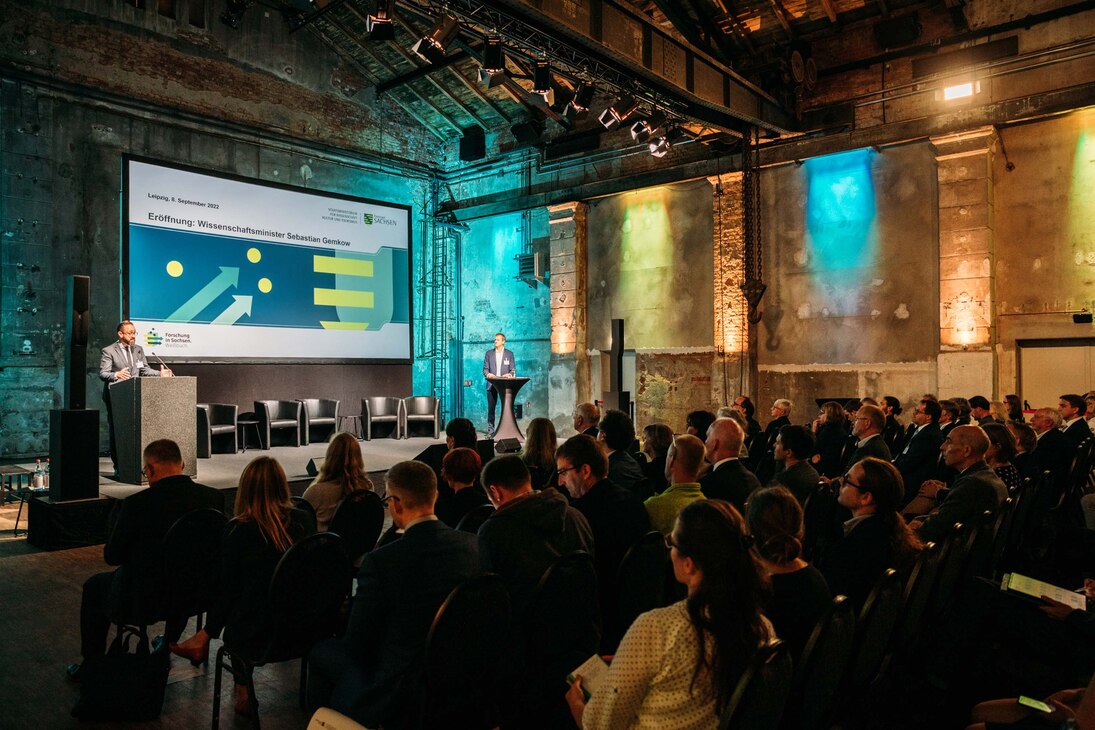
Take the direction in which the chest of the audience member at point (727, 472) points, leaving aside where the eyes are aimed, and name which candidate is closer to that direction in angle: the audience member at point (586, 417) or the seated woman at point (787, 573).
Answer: the audience member

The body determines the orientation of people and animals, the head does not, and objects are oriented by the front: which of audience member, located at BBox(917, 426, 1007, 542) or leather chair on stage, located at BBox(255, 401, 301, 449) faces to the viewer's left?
the audience member

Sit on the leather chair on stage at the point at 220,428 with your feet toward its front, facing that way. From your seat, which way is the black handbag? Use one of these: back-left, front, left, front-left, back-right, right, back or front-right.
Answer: front-right

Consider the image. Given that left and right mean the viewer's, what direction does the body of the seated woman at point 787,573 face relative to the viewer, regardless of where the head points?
facing away from the viewer and to the left of the viewer

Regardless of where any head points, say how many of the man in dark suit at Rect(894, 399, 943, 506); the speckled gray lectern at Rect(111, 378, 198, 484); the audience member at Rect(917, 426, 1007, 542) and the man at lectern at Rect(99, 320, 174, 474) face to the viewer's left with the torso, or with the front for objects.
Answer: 2

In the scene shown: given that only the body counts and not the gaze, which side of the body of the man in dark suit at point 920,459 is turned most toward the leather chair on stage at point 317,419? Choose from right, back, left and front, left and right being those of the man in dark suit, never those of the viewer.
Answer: front

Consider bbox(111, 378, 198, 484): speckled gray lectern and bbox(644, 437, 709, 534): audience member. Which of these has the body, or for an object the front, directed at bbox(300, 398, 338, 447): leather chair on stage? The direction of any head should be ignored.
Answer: the audience member

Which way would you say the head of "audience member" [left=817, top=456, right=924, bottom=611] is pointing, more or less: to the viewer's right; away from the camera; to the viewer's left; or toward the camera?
to the viewer's left

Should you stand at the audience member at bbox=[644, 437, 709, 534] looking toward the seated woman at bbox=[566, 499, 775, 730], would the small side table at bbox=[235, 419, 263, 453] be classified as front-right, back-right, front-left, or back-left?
back-right

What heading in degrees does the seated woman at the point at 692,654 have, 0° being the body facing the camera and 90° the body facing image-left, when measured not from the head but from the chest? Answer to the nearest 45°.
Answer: approximately 135°

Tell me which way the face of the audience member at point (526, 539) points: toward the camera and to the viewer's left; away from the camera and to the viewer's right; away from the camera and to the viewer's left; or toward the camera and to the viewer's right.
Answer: away from the camera and to the viewer's left

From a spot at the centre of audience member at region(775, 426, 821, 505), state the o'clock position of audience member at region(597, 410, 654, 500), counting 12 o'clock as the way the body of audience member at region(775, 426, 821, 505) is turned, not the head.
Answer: audience member at region(597, 410, 654, 500) is roughly at 10 o'clock from audience member at region(775, 426, 821, 505).

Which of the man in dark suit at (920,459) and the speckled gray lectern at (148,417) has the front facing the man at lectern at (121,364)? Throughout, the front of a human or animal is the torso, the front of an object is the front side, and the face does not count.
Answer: the man in dark suit

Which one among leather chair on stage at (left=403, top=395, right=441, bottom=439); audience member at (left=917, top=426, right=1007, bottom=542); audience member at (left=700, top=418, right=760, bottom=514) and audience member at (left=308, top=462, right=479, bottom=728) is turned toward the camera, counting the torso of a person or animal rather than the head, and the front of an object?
the leather chair on stage

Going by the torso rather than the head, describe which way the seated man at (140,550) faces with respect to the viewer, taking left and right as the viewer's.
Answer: facing away from the viewer and to the left of the viewer

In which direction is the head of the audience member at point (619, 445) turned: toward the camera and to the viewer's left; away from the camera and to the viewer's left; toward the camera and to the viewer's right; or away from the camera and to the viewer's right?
away from the camera and to the viewer's left

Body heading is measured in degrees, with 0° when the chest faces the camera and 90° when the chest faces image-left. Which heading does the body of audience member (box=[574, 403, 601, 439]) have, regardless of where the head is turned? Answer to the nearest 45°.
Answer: approximately 135°

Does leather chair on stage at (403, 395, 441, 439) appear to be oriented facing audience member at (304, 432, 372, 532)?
yes
